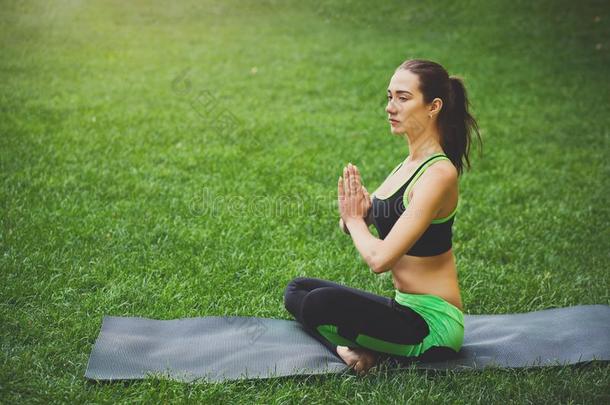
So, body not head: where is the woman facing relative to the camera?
to the viewer's left
